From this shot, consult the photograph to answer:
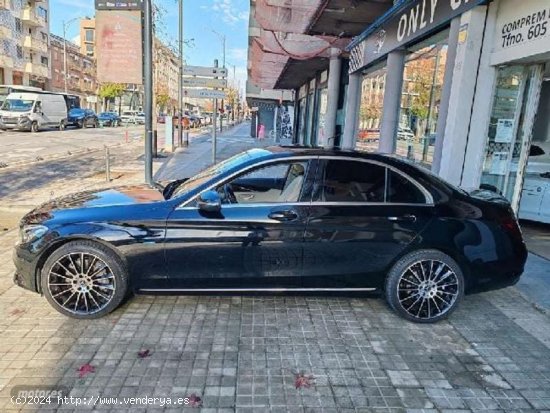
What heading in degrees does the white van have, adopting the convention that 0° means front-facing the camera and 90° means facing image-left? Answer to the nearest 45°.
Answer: approximately 45°

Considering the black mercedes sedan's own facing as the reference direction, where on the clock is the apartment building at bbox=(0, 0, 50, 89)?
The apartment building is roughly at 2 o'clock from the black mercedes sedan.

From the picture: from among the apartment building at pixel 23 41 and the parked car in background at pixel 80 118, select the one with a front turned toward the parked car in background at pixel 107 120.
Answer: the apartment building

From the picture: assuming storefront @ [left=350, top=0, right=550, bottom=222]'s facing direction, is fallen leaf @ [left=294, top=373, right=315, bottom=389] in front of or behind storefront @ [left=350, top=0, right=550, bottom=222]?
in front

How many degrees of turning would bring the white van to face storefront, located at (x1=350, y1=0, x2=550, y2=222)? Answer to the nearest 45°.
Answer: approximately 45° to its left

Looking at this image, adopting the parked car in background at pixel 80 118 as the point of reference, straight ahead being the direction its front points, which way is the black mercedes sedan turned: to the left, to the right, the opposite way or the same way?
to the right

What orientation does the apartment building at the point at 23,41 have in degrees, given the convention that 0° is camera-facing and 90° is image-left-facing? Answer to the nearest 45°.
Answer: approximately 315°

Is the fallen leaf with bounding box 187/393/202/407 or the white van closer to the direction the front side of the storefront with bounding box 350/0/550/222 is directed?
the fallen leaf

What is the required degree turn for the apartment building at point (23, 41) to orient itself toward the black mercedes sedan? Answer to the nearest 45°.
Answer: approximately 45° to its right

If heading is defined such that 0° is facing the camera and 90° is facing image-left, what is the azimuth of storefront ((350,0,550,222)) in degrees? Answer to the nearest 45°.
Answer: approximately 45°

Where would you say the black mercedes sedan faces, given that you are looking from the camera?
facing to the left of the viewer

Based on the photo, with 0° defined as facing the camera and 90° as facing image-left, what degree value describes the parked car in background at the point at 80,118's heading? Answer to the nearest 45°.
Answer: approximately 45°

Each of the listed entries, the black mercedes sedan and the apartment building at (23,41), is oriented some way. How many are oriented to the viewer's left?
1
